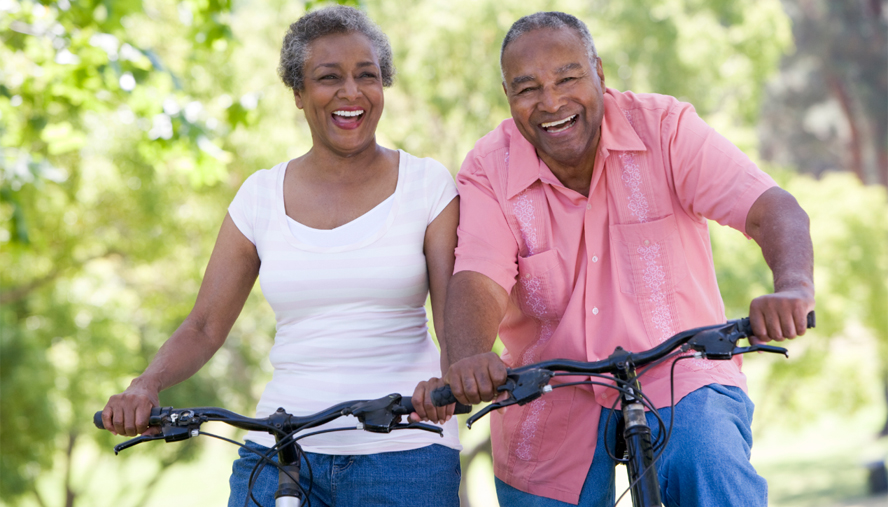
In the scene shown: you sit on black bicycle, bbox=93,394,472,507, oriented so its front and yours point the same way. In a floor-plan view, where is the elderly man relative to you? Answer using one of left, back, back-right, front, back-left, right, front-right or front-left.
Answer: left

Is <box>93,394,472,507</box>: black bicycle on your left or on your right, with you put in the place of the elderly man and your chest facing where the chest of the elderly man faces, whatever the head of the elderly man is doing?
on your right

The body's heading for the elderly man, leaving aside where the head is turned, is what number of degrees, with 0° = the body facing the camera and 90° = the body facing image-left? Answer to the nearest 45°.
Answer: approximately 0°

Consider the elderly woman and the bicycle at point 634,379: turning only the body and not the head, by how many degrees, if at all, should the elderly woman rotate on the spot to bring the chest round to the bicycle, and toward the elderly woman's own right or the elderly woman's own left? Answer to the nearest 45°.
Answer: approximately 45° to the elderly woman's own left

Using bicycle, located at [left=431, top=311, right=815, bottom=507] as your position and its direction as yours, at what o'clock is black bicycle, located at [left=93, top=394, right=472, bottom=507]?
The black bicycle is roughly at 3 o'clock from the bicycle.

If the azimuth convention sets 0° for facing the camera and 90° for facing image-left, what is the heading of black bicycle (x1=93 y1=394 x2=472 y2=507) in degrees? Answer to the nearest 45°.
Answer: approximately 0°
